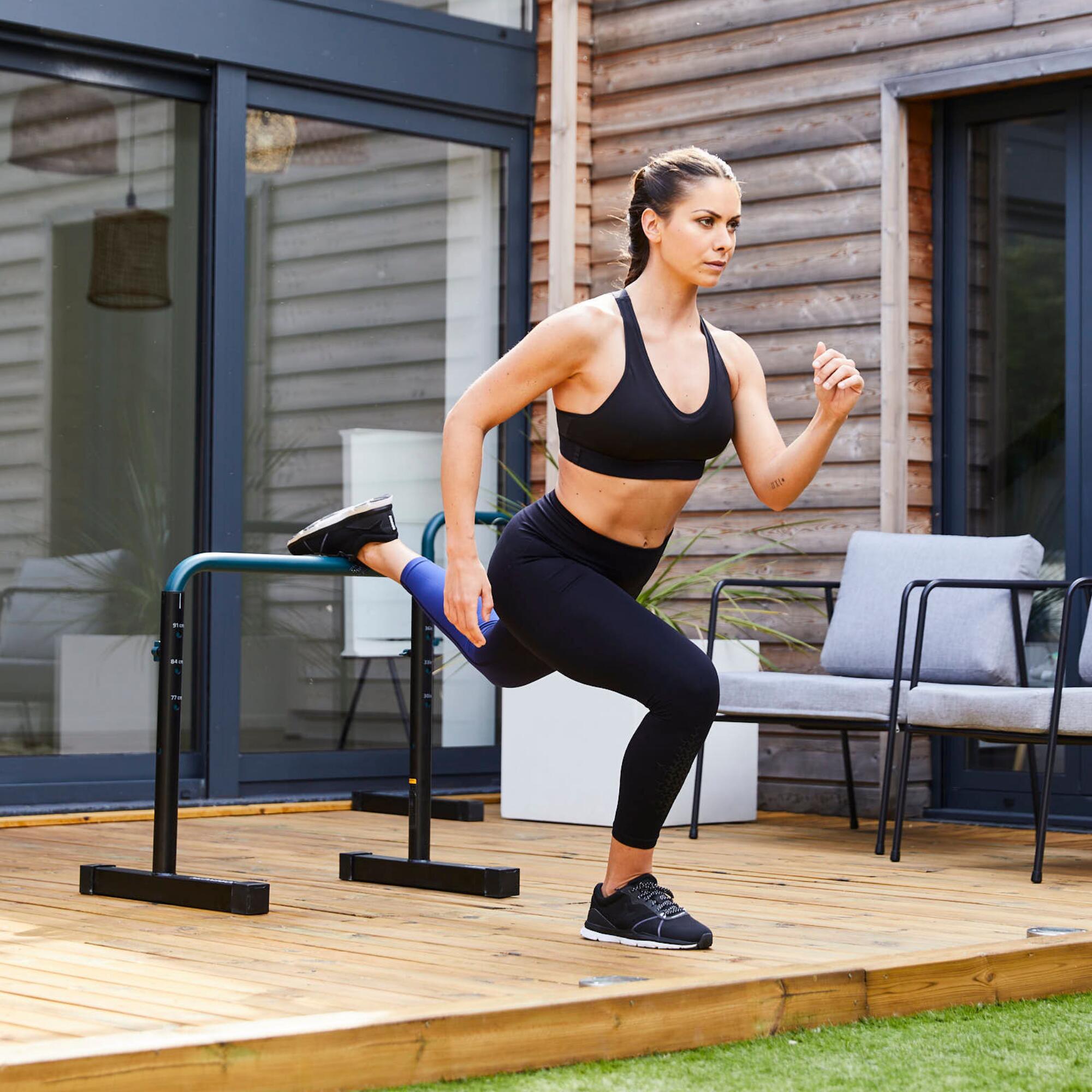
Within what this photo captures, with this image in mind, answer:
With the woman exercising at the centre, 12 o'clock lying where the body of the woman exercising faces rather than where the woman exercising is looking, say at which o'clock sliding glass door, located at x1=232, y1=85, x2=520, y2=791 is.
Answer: The sliding glass door is roughly at 7 o'clock from the woman exercising.

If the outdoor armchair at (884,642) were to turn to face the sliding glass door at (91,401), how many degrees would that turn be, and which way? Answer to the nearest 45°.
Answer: approximately 45° to its right

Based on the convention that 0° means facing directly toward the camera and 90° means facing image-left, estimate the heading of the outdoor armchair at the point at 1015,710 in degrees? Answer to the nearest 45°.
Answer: approximately 45°

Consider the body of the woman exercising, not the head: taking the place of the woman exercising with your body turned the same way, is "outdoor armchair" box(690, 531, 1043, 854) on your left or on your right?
on your left

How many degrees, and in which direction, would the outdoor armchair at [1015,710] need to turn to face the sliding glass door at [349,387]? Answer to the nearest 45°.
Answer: approximately 90° to its right

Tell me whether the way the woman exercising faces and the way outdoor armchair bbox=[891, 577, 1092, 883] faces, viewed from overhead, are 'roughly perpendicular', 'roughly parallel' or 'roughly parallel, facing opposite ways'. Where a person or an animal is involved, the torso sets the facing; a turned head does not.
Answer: roughly perpendicular

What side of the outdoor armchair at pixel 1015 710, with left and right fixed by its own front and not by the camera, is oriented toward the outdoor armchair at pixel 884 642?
right

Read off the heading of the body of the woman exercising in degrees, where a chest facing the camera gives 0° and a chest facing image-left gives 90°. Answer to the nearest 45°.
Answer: approximately 315°

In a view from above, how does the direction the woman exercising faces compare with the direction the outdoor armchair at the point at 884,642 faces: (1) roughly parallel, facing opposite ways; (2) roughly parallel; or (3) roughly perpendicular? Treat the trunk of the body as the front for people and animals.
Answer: roughly perpendicular
